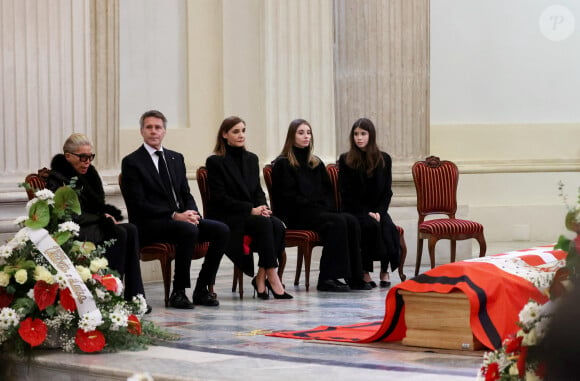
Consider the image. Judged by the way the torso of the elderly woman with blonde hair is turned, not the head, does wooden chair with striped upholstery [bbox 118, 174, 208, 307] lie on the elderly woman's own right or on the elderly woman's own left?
on the elderly woman's own left

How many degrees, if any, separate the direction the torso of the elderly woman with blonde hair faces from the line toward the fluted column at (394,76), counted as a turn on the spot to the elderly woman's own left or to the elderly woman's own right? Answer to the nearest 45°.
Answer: approximately 90° to the elderly woman's own left

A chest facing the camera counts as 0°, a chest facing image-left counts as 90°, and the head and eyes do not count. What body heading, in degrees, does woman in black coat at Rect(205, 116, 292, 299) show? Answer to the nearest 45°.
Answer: approximately 315°

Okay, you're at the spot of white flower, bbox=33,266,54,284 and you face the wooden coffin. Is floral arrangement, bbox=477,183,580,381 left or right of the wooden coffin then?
right

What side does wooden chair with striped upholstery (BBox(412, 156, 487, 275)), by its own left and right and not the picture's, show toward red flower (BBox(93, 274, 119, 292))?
right

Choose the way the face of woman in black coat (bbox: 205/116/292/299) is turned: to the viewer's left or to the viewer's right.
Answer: to the viewer's right
